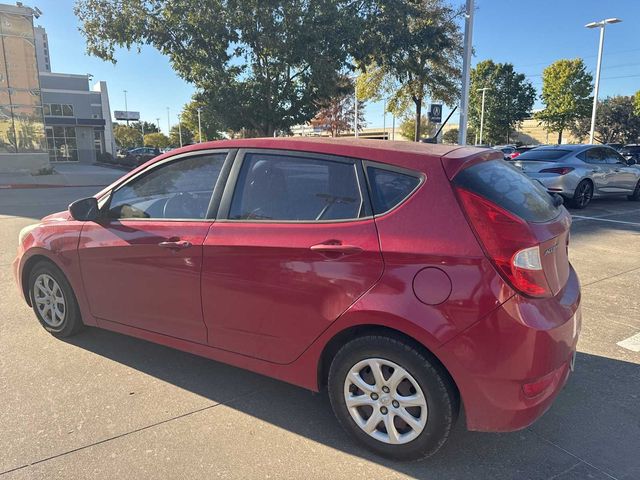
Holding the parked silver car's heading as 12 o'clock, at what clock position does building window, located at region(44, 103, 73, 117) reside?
The building window is roughly at 8 o'clock from the parked silver car.

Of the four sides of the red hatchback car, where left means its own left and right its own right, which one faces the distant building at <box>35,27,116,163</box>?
front

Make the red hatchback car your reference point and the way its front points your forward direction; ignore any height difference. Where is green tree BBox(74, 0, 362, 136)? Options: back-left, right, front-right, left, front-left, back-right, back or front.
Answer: front-right

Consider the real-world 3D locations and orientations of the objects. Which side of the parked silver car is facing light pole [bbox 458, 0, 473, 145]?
left

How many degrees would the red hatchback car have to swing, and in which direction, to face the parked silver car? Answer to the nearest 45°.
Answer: approximately 90° to its right

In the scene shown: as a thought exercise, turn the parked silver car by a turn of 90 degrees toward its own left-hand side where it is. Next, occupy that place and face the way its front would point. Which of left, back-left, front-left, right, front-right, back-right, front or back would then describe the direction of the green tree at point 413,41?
front

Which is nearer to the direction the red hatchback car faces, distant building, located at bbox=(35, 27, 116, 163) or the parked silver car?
the distant building

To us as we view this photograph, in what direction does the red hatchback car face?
facing away from the viewer and to the left of the viewer

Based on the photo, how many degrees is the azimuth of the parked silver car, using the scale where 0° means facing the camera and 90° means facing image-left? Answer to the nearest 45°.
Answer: approximately 225°

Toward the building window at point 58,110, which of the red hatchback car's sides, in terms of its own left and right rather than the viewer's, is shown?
front

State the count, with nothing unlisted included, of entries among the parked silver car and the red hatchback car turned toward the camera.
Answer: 0

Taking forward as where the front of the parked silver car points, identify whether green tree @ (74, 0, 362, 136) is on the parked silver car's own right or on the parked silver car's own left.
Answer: on the parked silver car's own left

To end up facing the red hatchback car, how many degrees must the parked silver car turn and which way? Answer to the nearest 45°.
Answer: approximately 135° to its right
